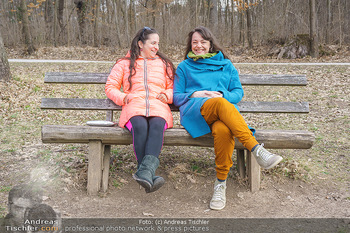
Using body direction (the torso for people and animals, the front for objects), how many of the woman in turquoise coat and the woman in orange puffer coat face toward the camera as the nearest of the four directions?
2

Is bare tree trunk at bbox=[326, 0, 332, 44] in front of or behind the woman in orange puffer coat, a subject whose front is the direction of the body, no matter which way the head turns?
behind

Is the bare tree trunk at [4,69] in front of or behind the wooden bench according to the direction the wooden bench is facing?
behind

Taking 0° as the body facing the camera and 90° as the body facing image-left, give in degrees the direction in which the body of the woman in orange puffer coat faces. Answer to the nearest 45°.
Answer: approximately 0°

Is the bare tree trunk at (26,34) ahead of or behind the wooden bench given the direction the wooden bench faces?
behind

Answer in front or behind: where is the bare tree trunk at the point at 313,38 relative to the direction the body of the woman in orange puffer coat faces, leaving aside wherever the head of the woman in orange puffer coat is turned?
behind

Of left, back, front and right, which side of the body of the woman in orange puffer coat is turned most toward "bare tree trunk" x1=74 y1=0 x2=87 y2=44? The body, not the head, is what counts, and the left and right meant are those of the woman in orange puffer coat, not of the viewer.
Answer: back

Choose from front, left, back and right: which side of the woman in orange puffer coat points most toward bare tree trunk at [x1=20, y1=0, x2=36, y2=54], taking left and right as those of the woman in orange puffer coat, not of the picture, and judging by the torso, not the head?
back
